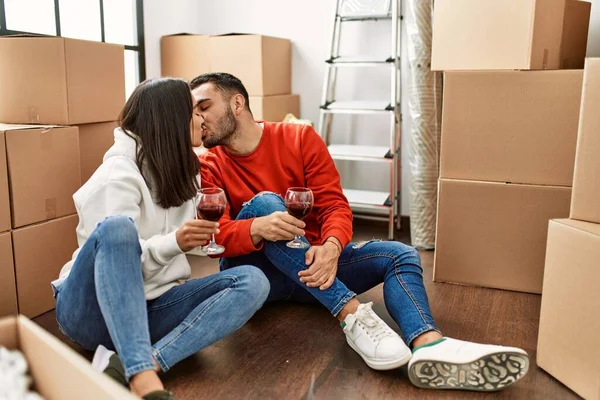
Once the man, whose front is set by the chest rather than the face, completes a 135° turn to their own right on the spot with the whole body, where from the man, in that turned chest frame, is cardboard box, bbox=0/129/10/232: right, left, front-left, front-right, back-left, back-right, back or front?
front-left

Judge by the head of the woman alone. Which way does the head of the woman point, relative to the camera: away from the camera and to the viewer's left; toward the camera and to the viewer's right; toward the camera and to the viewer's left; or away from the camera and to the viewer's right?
away from the camera and to the viewer's right

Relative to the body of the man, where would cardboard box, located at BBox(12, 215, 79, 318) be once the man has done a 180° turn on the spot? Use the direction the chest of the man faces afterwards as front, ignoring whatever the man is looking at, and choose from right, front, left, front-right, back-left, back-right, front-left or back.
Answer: left

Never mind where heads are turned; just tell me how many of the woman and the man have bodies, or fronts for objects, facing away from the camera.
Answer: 0

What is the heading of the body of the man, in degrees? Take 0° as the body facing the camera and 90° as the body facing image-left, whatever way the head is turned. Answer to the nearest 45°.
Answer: approximately 0°

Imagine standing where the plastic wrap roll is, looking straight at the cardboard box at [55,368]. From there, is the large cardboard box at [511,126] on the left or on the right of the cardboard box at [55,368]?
left

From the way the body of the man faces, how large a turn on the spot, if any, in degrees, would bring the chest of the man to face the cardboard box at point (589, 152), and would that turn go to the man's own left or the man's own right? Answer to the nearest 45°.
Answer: approximately 90° to the man's own left

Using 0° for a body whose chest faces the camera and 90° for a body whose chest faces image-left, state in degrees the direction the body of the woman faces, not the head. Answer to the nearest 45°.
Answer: approximately 315°

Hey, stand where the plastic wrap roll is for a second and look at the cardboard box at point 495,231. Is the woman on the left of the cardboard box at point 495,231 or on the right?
right

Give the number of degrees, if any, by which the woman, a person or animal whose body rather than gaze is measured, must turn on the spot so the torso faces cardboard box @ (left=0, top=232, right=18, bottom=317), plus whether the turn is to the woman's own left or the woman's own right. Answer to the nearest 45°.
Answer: approximately 180°

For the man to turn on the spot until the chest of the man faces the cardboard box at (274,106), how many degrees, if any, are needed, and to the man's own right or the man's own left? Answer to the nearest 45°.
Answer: approximately 180°

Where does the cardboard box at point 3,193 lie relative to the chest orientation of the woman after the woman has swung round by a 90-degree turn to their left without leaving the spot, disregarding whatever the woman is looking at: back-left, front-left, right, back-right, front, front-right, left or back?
left

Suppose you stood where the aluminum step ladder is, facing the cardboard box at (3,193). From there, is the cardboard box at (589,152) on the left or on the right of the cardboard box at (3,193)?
left

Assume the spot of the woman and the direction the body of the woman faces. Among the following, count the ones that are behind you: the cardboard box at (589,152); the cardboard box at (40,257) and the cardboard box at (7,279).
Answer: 2
